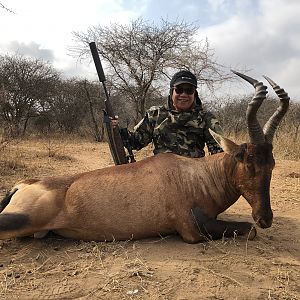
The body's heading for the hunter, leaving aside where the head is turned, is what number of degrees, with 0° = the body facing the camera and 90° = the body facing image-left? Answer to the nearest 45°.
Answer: approximately 0°

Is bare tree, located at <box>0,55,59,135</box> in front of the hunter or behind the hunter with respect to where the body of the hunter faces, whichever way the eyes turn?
behind

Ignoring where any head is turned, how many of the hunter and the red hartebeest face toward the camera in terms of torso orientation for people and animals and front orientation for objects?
1

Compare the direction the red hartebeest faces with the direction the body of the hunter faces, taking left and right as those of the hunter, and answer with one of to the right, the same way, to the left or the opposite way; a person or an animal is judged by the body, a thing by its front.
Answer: to the left

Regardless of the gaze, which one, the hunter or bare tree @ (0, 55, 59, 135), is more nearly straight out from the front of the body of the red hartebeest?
the hunter

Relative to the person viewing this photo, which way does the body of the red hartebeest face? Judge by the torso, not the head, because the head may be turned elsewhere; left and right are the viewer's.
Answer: facing to the right of the viewer

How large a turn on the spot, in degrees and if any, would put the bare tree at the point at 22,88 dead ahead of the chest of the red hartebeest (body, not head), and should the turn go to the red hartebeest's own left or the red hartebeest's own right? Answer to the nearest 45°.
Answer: approximately 90° to the red hartebeest's own left

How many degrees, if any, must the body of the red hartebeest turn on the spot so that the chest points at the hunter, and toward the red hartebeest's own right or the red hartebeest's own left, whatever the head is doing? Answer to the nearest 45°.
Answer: approximately 90° to the red hartebeest's own left

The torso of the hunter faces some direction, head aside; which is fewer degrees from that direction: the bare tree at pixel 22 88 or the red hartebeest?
the red hartebeest
